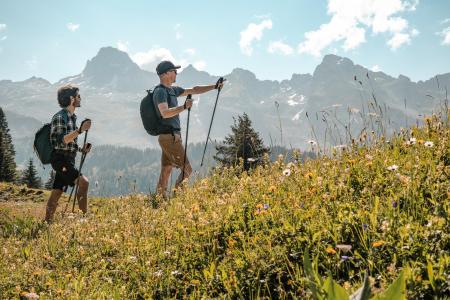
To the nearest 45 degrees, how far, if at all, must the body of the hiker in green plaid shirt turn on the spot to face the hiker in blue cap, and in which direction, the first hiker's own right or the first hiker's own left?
0° — they already face them

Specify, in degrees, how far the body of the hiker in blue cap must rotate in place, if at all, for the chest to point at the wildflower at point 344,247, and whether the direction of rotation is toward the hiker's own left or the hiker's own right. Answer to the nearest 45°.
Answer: approximately 90° to the hiker's own right

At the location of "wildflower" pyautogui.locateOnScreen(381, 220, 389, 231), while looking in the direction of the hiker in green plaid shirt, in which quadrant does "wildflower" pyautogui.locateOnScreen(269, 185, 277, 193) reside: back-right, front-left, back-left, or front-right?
front-right

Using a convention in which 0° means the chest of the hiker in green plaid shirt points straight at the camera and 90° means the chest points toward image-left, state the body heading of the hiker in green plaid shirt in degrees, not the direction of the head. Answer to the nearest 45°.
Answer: approximately 270°

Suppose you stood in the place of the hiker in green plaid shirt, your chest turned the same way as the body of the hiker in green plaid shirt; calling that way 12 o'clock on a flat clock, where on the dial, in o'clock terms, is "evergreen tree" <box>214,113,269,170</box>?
The evergreen tree is roughly at 10 o'clock from the hiker in green plaid shirt.

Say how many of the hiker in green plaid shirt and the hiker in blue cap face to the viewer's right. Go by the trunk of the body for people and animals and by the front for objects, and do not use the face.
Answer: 2

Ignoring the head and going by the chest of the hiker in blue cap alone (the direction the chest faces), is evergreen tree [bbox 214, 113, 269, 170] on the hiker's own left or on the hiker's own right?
on the hiker's own left

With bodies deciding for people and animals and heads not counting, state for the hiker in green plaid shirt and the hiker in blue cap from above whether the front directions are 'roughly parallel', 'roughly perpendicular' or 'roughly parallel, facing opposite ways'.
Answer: roughly parallel

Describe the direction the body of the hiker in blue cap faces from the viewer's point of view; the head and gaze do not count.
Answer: to the viewer's right
